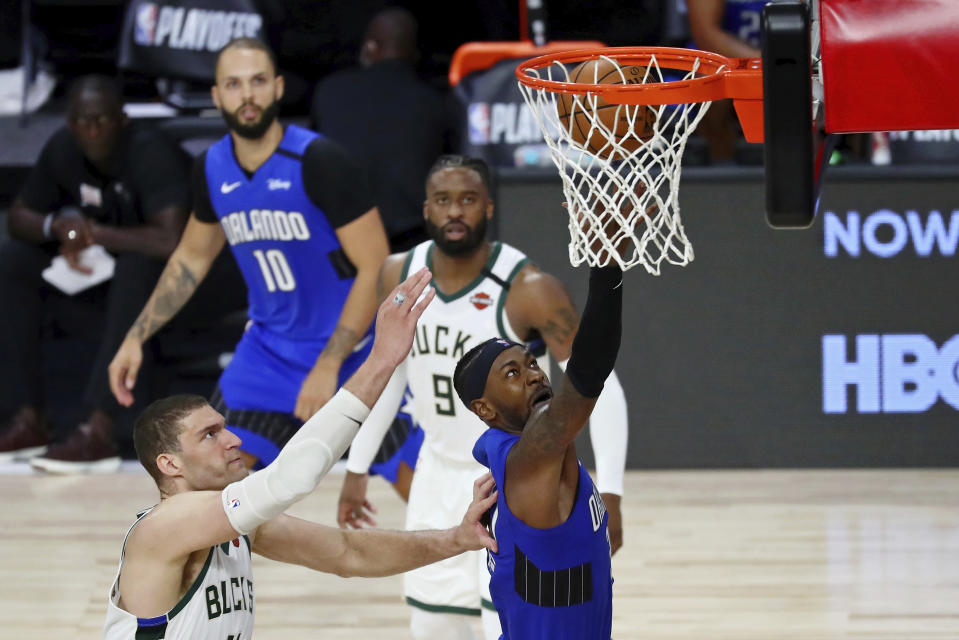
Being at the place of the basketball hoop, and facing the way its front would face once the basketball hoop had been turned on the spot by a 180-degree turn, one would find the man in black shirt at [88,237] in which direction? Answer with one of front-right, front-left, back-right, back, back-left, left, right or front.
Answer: back-left

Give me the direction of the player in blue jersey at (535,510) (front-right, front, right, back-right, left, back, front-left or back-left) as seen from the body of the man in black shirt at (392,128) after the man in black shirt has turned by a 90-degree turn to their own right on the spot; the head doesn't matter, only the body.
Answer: right

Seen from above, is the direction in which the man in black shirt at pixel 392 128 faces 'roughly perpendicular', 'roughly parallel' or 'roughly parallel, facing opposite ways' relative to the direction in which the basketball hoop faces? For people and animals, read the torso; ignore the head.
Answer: roughly perpendicular

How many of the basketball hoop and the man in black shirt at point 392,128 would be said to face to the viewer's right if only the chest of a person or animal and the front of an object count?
0

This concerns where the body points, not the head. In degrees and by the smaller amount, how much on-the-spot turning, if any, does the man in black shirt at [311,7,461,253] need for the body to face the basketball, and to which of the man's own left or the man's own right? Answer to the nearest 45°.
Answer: approximately 180°

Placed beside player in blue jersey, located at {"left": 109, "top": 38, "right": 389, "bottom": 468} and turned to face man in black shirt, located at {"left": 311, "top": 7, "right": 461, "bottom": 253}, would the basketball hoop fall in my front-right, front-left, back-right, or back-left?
back-right

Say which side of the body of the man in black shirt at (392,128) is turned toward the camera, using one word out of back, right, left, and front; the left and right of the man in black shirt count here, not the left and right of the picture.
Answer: back

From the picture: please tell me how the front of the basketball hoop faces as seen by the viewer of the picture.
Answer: facing to the left of the viewer

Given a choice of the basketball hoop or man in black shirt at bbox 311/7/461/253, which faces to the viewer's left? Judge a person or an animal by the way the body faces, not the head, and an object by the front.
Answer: the basketball hoop

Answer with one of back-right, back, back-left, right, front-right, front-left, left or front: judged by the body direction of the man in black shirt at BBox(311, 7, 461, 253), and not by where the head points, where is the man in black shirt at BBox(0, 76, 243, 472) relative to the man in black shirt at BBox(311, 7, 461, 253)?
left

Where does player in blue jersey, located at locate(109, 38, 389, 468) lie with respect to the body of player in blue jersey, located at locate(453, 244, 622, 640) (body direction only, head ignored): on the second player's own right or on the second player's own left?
on the second player's own left
